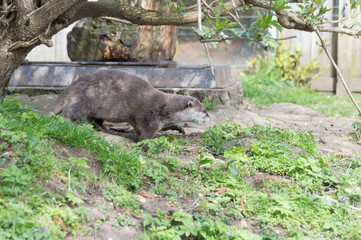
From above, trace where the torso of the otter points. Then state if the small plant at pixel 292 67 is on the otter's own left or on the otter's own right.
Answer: on the otter's own left

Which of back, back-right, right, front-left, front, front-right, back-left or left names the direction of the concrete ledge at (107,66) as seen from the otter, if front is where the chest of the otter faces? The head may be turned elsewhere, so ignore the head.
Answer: left

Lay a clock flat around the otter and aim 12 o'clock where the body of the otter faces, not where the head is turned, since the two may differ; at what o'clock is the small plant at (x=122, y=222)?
The small plant is roughly at 3 o'clock from the otter.

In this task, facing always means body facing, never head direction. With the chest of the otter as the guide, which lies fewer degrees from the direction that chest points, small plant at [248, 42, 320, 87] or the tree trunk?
the small plant

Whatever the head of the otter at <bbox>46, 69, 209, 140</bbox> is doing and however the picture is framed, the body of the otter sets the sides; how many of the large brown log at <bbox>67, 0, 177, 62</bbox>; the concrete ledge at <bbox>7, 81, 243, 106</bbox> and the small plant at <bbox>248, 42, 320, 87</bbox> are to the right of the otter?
0

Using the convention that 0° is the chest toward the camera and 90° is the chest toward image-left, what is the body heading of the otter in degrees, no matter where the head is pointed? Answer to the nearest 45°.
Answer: approximately 270°

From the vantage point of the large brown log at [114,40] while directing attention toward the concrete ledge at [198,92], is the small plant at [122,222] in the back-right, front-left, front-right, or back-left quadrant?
front-right

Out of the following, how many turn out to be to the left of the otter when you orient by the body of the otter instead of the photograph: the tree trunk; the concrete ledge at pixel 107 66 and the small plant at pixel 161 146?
1

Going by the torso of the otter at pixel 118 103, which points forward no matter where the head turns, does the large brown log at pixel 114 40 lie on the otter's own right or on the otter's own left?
on the otter's own left

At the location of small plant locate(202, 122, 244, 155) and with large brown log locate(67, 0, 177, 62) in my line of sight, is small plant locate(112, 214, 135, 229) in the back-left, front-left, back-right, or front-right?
back-left
